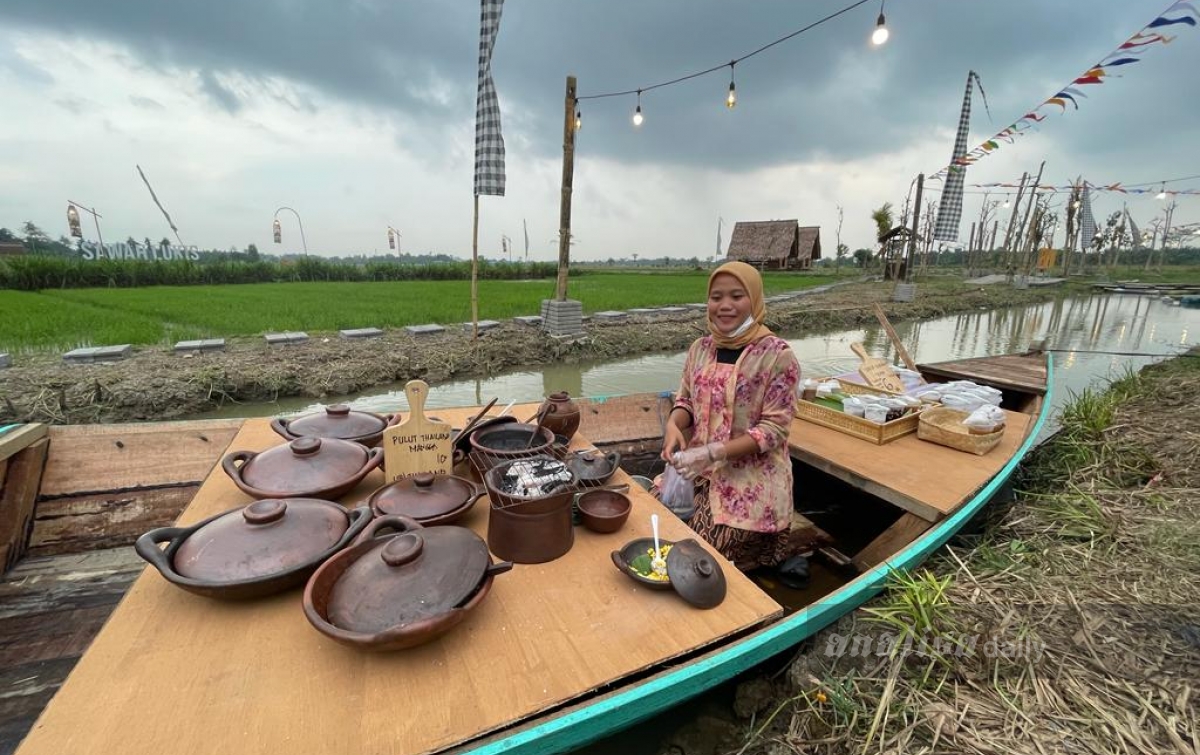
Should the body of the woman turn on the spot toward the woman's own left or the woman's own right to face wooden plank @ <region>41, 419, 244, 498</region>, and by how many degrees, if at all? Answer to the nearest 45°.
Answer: approximately 45° to the woman's own right

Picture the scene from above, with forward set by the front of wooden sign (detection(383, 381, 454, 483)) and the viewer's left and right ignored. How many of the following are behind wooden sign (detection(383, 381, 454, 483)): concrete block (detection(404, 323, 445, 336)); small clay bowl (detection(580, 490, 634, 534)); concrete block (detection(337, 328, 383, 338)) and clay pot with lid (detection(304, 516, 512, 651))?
2

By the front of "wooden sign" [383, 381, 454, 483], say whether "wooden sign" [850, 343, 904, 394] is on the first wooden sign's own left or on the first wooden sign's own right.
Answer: on the first wooden sign's own left

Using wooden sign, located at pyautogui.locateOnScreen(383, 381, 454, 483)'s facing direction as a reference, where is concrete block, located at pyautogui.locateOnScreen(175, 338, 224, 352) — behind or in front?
behind

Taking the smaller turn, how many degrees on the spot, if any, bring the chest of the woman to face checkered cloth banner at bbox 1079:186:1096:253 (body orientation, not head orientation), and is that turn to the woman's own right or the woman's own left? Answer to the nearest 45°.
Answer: approximately 180°

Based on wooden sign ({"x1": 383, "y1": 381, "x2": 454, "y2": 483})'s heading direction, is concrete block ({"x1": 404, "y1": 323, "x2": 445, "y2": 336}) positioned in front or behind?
behind

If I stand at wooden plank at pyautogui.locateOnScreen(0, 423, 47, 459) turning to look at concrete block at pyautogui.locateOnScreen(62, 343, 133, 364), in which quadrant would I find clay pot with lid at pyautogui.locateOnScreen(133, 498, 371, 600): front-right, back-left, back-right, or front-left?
back-right

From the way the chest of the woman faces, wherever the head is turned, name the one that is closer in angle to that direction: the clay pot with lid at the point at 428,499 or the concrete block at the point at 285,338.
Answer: the clay pot with lid

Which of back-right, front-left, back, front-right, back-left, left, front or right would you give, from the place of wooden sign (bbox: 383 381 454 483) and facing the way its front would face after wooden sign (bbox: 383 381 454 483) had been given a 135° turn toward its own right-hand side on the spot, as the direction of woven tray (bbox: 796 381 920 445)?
back-right

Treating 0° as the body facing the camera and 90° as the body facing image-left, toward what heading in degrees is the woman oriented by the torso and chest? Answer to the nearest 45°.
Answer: approximately 45°

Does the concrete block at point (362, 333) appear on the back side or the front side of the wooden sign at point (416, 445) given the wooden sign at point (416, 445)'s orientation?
on the back side

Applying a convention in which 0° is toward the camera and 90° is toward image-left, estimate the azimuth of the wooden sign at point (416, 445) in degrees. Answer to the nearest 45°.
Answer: approximately 0°
